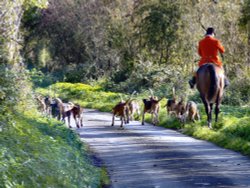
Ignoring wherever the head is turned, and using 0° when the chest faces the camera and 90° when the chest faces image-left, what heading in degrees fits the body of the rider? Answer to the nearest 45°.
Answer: approximately 180°

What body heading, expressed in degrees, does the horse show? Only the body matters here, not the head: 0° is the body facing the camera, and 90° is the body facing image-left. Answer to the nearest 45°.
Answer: approximately 180°
